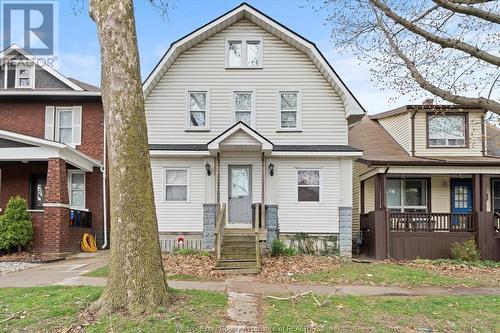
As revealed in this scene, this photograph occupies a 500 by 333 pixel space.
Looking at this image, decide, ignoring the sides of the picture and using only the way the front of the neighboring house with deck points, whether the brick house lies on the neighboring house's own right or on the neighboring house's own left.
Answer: on the neighboring house's own right

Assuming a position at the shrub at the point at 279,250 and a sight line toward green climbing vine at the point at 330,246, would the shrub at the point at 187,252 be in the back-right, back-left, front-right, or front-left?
back-left

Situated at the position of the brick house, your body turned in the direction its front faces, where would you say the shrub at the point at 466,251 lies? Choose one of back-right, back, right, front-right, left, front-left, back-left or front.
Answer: front-left

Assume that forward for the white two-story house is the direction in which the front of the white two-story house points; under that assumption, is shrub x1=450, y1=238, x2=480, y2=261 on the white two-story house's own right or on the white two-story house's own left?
on the white two-story house's own left

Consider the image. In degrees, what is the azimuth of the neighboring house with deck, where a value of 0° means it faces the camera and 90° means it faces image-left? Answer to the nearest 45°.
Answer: approximately 0°

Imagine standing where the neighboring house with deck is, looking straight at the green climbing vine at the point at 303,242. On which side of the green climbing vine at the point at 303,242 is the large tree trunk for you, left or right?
left

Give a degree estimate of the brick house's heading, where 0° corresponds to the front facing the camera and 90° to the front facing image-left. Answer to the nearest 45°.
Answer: approximately 0°

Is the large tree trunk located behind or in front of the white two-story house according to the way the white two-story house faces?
in front

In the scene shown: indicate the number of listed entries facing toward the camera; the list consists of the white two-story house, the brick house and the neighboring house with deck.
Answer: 3
